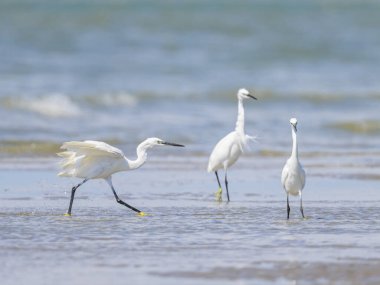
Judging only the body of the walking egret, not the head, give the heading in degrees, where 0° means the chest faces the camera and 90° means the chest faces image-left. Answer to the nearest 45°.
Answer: approximately 270°
